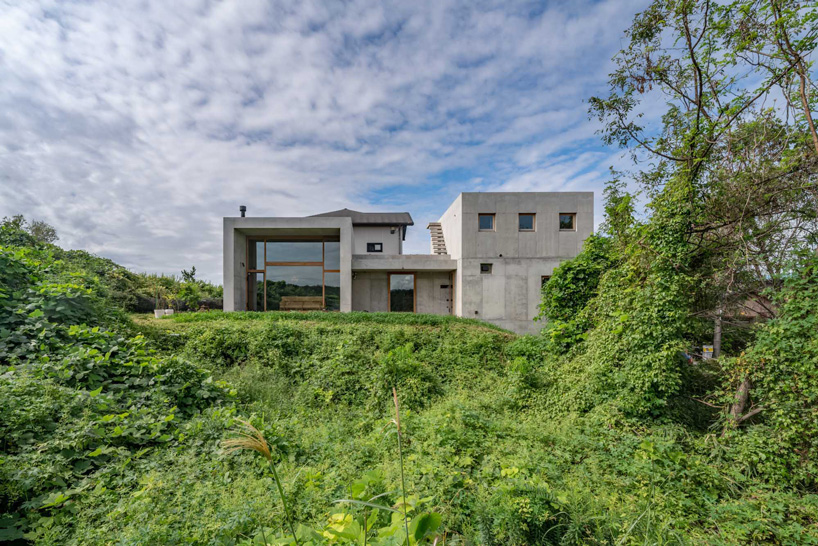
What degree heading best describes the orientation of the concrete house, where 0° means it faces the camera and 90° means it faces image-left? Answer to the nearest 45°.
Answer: approximately 0°
